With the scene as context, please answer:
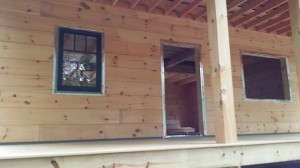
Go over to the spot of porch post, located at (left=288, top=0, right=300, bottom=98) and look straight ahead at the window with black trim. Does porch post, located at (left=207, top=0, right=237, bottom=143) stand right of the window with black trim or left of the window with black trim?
left

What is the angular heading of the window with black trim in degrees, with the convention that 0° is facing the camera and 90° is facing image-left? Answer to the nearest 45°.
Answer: approximately 315°
